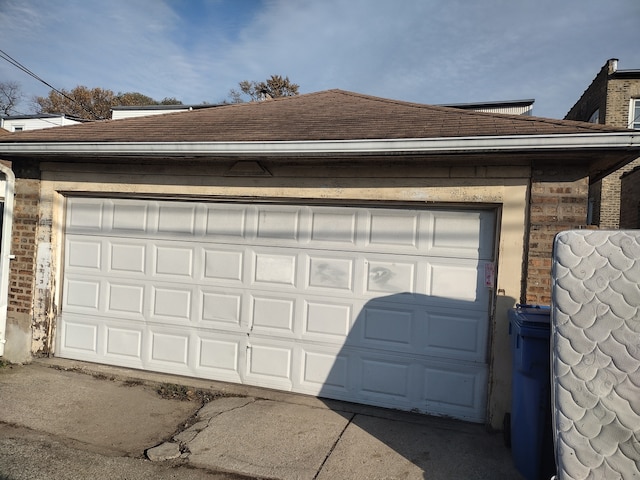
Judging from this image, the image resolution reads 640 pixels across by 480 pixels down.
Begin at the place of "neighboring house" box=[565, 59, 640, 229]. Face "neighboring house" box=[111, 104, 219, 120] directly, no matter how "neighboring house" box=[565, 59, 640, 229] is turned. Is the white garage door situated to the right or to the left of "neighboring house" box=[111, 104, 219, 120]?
left

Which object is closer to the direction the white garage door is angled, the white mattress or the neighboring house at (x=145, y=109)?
the white mattress

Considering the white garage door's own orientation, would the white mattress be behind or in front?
in front

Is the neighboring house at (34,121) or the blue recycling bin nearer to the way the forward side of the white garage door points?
the blue recycling bin

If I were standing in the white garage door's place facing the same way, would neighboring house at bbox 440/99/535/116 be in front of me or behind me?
behind

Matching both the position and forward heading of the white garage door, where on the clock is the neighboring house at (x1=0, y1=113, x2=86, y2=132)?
The neighboring house is roughly at 5 o'clock from the white garage door.

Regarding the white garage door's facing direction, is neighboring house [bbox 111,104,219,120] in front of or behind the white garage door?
behind

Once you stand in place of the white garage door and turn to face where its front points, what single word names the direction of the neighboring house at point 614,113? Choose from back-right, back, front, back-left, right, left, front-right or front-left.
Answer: back-left

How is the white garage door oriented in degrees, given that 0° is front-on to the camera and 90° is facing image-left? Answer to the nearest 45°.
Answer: approximately 0°
